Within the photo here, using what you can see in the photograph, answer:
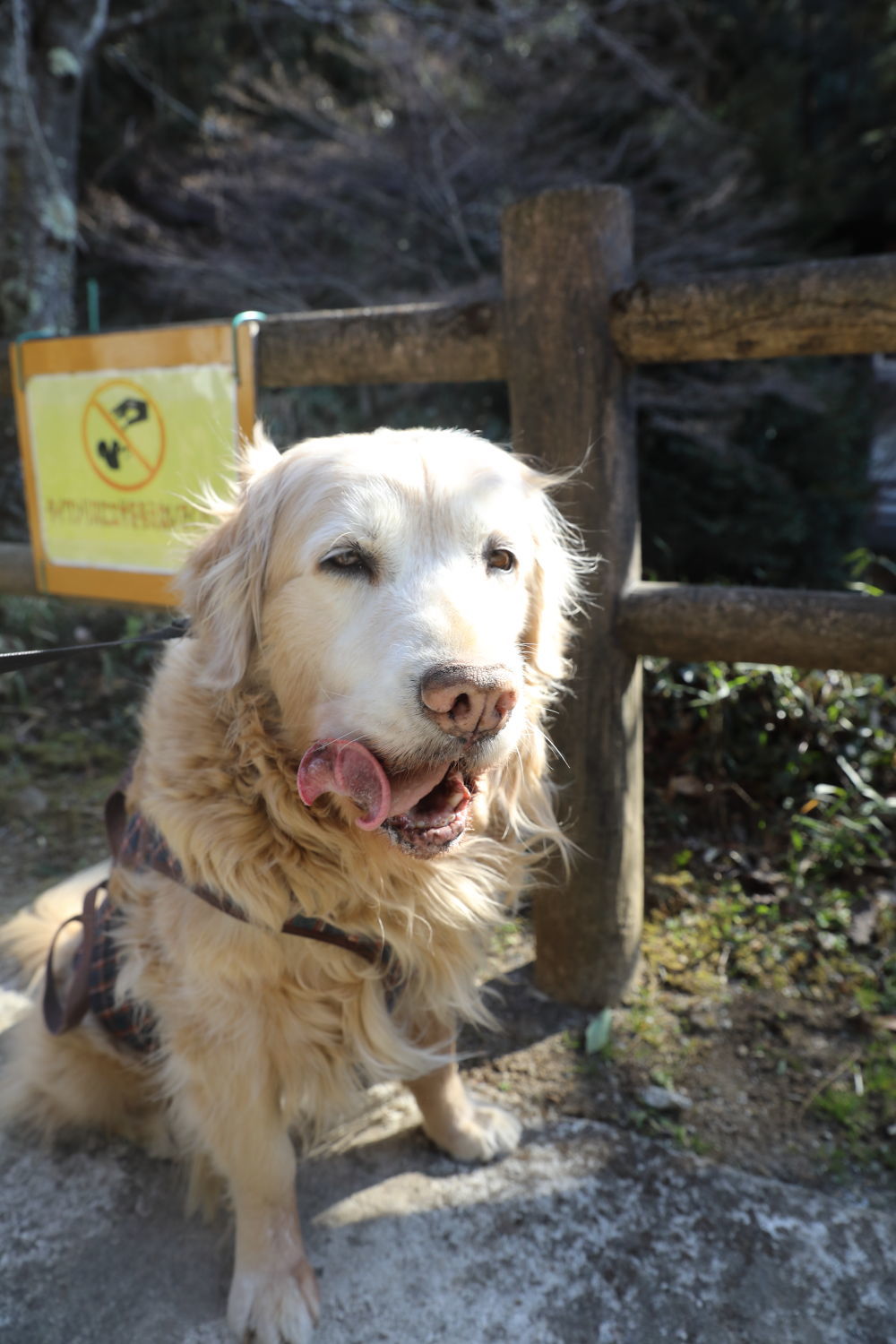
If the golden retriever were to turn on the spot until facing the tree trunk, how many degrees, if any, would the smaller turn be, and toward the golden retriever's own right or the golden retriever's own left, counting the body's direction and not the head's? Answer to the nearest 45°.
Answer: approximately 135° to the golden retriever's own left

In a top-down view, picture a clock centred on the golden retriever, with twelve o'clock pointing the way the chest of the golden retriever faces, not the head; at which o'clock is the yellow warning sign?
The yellow warning sign is roughly at 7 o'clock from the golden retriever.

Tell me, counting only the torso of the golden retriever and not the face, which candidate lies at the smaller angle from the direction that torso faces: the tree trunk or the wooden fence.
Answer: the wooden fence

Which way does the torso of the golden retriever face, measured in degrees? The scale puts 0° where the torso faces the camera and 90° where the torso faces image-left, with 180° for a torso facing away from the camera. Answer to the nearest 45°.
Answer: approximately 315°

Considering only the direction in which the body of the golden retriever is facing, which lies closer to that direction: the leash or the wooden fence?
the wooden fence
